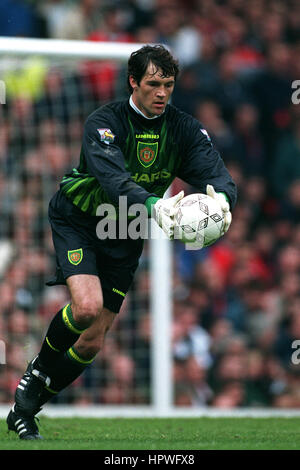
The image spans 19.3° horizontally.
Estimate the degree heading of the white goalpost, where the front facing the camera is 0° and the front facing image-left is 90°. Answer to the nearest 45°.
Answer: approximately 0°

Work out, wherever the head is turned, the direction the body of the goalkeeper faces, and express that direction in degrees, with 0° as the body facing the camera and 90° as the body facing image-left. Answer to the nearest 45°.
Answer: approximately 315°
